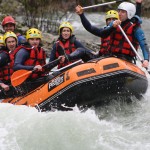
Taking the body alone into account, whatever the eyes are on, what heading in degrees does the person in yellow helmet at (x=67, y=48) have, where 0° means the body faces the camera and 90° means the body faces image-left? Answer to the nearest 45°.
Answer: approximately 0°

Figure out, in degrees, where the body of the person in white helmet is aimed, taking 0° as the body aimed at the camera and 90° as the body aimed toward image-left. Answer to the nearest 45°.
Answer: approximately 45°

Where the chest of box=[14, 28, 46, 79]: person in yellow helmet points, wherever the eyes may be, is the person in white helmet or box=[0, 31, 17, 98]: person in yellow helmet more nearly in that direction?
the person in white helmet

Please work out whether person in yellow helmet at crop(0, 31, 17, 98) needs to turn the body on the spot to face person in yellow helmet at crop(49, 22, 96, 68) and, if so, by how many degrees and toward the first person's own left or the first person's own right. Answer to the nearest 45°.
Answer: approximately 45° to the first person's own left

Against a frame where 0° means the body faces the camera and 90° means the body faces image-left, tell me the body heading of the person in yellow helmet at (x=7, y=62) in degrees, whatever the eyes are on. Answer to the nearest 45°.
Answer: approximately 315°

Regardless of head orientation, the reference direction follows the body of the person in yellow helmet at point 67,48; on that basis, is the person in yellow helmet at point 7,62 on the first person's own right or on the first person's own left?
on the first person's own right
